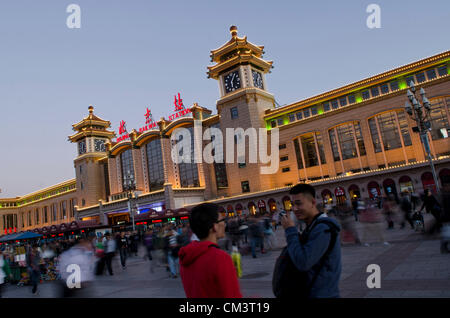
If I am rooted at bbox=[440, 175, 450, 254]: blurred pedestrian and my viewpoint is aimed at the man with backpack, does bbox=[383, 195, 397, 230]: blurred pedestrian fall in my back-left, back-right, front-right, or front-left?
back-right

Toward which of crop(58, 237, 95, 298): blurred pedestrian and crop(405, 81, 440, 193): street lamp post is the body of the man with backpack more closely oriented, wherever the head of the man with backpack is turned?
the blurred pedestrian

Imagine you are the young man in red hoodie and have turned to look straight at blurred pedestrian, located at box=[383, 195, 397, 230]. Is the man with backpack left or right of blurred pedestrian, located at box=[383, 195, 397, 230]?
right

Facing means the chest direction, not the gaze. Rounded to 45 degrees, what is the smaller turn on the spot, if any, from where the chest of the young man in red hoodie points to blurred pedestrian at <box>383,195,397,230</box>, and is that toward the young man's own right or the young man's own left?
0° — they already face them

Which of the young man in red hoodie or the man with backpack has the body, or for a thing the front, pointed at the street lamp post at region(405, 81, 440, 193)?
the young man in red hoodie

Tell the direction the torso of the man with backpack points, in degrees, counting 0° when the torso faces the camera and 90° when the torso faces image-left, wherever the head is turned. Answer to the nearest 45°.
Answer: approximately 90°

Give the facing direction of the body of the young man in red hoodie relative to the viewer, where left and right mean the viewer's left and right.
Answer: facing away from the viewer and to the right of the viewer

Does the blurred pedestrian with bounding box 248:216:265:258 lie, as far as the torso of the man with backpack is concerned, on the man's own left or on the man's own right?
on the man's own right

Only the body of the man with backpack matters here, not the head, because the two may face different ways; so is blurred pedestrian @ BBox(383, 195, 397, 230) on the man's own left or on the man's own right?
on the man's own right
